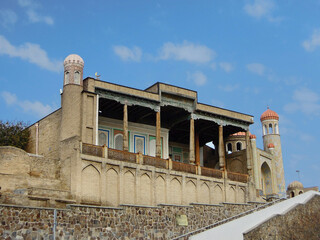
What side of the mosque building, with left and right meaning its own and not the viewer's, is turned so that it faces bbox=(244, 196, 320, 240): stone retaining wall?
front

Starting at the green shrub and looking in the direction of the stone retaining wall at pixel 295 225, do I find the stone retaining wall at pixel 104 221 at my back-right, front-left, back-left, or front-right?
front-right

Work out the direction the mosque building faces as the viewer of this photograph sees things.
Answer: facing the viewer and to the right of the viewer

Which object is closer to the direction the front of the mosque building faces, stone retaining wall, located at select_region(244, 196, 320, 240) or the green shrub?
the stone retaining wall
